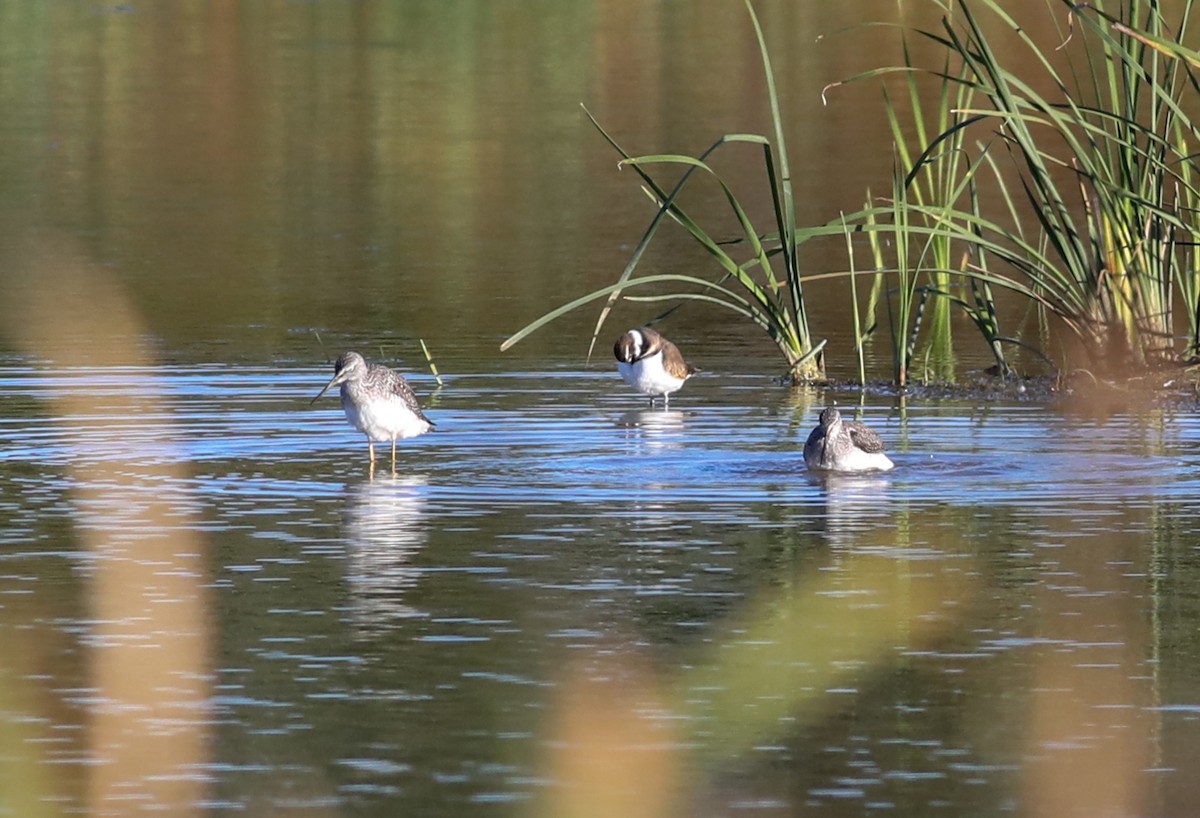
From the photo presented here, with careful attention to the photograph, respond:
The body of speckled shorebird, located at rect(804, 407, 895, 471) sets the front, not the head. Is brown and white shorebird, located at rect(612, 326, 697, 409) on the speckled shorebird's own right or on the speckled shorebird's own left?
on the speckled shorebird's own right

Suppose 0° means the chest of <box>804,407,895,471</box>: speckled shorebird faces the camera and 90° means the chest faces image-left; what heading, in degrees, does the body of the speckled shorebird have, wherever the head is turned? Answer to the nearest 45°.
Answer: approximately 45°

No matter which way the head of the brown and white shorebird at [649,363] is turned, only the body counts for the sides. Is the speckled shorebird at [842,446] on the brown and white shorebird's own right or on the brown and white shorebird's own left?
on the brown and white shorebird's own left

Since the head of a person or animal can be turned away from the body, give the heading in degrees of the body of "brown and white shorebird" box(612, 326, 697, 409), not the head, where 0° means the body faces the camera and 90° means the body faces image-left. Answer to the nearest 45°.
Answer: approximately 45°
